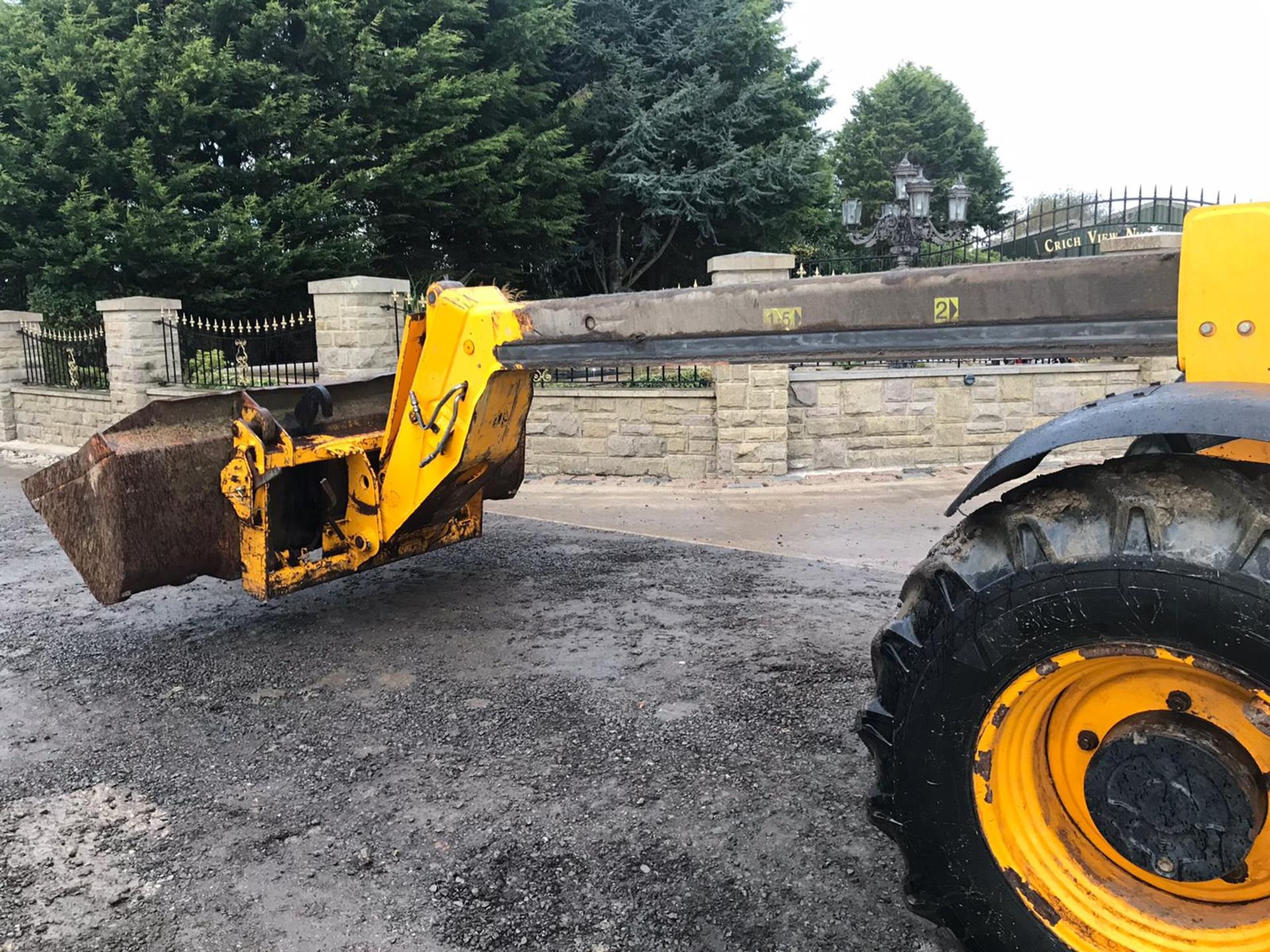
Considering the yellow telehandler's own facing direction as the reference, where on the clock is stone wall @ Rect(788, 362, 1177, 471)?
The stone wall is roughly at 2 o'clock from the yellow telehandler.

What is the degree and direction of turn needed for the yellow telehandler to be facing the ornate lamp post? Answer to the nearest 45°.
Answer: approximately 45° to its right

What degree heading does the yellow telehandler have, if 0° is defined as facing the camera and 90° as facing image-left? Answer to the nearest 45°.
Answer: approximately 135°

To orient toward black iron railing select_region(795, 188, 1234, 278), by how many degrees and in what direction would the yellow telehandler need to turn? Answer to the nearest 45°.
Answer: approximately 45° to its right

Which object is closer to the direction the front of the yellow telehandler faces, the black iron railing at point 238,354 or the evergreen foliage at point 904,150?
the black iron railing

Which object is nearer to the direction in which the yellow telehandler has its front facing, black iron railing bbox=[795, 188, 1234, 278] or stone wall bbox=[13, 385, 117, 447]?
the stone wall

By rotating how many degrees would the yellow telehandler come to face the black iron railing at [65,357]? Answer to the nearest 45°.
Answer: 0° — it already faces it

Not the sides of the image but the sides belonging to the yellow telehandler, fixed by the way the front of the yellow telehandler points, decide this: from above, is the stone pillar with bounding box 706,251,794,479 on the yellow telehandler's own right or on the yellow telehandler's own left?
on the yellow telehandler's own right

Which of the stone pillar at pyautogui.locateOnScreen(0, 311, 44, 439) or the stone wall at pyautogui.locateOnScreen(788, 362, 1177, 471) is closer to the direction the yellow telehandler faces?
the stone pillar
